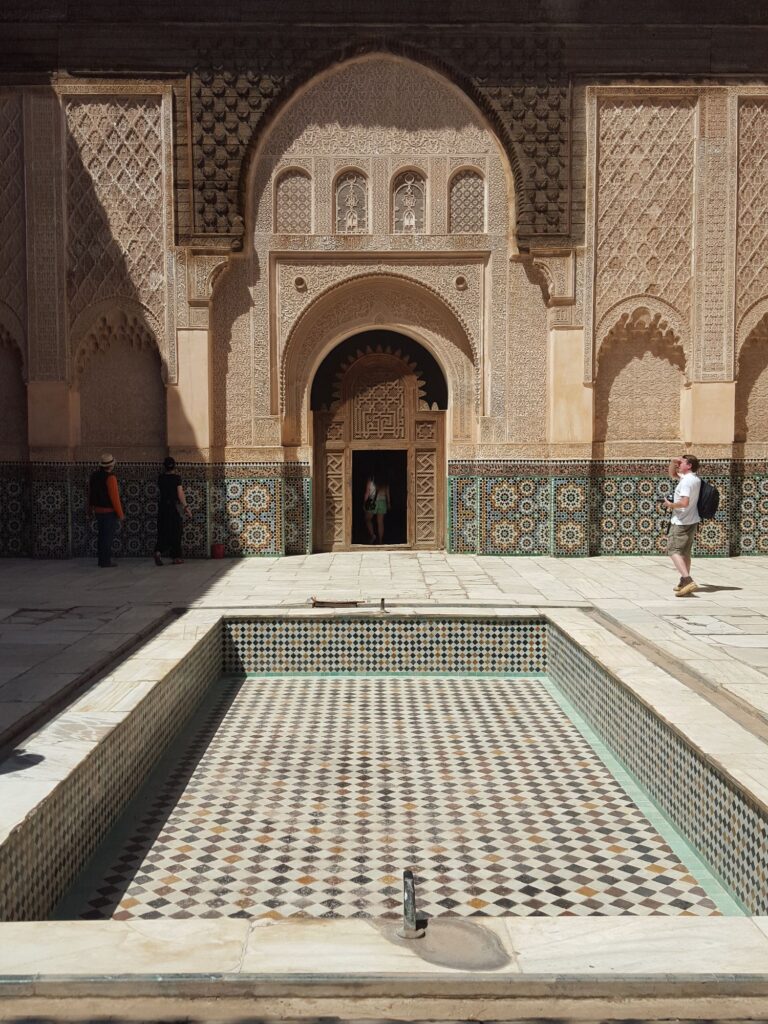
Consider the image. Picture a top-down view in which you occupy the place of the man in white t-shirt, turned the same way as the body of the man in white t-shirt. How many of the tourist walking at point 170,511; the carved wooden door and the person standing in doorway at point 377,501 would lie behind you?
0

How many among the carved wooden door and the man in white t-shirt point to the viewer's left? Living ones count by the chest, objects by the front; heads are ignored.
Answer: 1

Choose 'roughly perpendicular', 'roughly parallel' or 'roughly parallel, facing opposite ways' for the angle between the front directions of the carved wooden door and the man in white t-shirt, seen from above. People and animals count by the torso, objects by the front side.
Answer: roughly perpendicular

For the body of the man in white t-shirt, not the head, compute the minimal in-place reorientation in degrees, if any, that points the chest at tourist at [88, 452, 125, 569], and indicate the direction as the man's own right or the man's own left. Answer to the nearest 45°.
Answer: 0° — they already face them

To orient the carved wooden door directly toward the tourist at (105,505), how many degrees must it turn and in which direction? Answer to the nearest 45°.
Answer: approximately 45° to its right

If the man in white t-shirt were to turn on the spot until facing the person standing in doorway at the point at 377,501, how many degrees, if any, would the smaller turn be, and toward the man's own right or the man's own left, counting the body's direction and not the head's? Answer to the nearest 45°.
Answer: approximately 45° to the man's own right

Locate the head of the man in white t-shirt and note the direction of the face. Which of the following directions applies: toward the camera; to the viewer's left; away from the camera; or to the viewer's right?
to the viewer's left

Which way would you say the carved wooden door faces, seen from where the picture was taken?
facing the viewer

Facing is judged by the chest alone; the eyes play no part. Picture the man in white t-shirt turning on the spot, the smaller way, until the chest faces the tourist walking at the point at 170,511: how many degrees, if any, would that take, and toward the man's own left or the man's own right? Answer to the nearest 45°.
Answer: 0° — they already face them

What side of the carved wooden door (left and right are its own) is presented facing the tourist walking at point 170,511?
right

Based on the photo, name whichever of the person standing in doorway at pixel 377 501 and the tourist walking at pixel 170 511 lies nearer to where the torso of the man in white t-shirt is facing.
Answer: the tourist walking

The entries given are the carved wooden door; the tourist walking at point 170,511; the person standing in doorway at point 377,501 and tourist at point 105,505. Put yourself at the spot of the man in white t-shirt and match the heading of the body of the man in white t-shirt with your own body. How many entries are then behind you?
0

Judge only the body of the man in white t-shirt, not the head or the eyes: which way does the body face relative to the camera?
to the viewer's left
